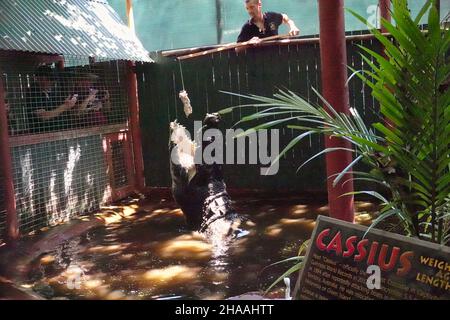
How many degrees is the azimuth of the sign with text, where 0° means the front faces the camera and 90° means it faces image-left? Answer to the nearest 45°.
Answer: approximately 0°

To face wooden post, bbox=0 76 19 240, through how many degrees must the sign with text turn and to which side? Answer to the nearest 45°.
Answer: approximately 135° to its right

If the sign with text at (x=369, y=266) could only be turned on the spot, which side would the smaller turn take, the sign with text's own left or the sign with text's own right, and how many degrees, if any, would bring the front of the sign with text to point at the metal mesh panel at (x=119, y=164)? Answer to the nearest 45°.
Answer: approximately 135° to the sign with text's own right

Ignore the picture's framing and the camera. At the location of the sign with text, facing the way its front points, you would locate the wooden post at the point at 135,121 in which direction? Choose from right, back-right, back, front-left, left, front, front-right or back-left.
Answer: back-right

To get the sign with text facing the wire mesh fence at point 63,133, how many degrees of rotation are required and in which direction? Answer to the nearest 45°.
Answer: approximately 135° to its right
